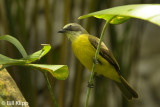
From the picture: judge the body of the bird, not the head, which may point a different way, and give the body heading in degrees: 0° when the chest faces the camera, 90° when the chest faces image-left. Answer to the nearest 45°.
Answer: approximately 90°

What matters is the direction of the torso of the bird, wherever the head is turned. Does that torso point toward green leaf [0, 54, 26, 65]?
yes
